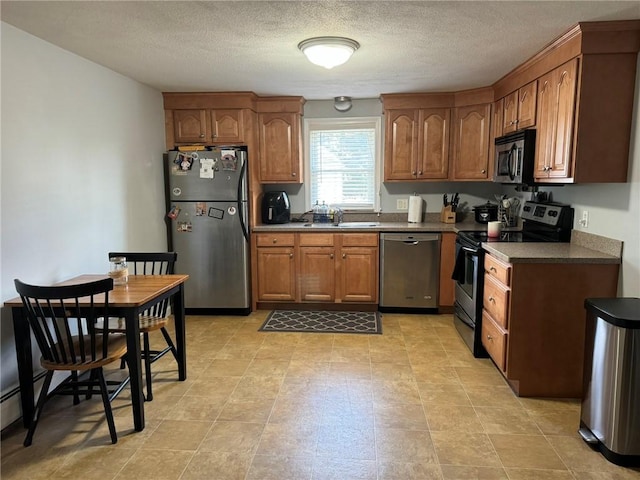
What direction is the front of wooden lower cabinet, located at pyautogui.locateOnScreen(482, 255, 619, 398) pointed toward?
to the viewer's left

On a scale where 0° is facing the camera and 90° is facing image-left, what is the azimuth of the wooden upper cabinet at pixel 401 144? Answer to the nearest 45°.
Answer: approximately 0°

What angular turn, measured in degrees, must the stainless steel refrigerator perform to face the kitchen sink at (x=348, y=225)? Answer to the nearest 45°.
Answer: approximately 90° to its left

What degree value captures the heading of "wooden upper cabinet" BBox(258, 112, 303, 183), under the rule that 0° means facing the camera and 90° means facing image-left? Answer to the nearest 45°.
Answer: approximately 0°

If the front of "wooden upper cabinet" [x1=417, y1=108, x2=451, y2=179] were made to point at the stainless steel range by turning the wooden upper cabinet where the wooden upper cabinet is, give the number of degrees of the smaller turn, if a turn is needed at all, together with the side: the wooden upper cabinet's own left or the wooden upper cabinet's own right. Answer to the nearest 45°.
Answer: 0° — it already faces it
